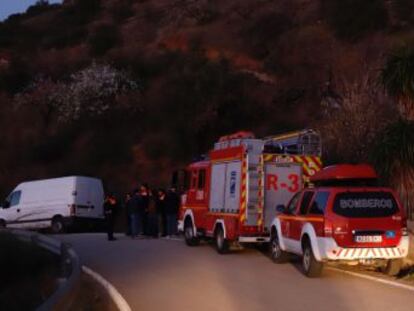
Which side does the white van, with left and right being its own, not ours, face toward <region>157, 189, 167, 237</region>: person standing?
back

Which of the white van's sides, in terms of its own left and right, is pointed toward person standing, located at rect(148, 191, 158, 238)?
back

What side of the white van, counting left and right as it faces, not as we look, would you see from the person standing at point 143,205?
back

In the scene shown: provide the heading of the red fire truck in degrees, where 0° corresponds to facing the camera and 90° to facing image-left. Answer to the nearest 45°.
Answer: approximately 135°

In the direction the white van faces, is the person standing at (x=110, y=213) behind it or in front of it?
behind

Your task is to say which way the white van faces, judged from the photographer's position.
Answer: facing away from the viewer and to the left of the viewer

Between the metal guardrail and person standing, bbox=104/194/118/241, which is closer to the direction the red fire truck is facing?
the person standing

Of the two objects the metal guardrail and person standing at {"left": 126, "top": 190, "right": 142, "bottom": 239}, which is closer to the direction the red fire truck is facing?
the person standing
